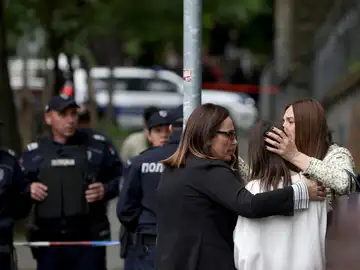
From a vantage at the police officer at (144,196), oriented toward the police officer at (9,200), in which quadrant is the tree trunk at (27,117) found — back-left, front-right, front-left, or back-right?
front-right

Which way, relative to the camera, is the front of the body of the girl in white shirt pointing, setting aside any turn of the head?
away from the camera

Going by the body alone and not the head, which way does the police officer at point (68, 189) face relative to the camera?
toward the camera

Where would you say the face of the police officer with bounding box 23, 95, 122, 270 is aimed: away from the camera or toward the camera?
toward the camera

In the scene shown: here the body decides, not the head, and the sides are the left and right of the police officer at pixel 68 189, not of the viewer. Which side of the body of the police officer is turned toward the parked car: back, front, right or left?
back

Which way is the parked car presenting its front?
to the viewer's right

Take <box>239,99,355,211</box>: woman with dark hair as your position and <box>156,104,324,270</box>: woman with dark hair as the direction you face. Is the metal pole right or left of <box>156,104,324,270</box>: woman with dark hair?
right

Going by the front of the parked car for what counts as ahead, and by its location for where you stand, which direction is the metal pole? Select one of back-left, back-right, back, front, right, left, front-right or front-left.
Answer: right

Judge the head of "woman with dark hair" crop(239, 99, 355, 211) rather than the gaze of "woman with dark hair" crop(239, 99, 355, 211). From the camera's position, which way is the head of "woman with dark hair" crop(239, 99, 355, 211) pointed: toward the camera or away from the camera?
toward the camera

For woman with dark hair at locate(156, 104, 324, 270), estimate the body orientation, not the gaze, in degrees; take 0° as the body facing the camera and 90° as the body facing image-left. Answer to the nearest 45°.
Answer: approximately 225°

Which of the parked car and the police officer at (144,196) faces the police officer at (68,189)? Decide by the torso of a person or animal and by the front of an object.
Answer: the police officer at (144,196)

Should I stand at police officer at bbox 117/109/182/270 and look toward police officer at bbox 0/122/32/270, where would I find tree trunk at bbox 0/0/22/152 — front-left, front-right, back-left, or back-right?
front-right
